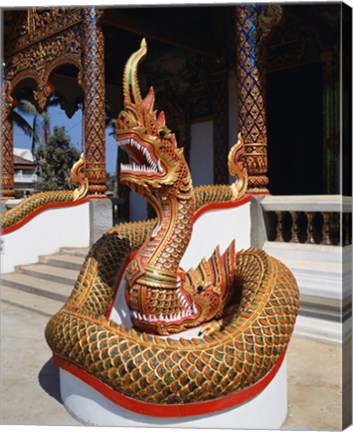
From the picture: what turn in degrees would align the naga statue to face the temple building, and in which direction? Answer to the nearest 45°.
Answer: approximately 135° to its right

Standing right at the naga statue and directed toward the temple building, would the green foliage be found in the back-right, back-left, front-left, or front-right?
front-left

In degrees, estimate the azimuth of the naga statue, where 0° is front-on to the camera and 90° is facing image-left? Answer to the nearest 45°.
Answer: approximately 45°
